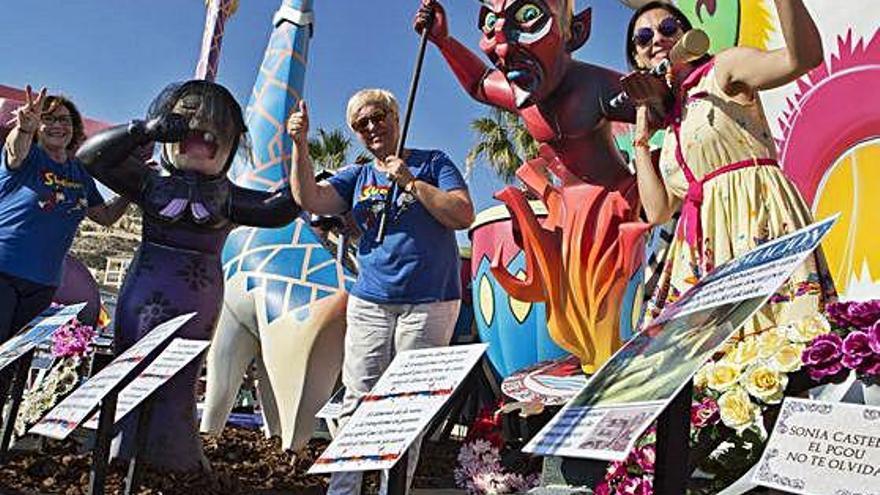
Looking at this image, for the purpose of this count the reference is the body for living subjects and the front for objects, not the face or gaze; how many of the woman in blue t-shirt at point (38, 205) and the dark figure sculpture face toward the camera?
2

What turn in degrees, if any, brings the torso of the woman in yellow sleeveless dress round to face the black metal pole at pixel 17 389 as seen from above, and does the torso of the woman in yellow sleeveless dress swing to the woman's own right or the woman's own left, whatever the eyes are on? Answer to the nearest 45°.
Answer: approximately 45° to the woman's own right

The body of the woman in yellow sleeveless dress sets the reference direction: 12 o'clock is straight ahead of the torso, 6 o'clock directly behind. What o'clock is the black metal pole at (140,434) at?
The black metal pole is roughly at 1 o'clock from the woman in yellow sleeveless dress.

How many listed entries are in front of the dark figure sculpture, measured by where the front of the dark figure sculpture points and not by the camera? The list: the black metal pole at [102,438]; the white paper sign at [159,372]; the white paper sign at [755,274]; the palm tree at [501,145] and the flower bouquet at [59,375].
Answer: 3

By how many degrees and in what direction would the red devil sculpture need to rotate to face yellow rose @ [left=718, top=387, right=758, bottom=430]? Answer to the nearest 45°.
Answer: approximately 45° to its left
